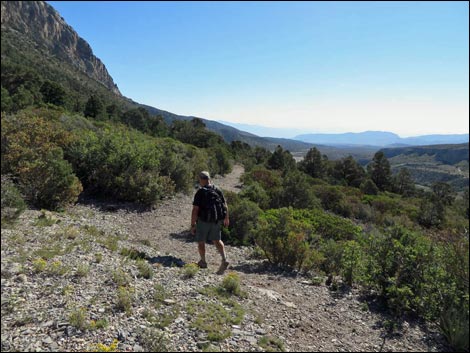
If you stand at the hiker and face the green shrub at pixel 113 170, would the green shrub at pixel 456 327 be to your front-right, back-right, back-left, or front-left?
back-right

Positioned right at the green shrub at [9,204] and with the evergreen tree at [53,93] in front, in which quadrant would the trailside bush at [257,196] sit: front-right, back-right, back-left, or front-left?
front-right

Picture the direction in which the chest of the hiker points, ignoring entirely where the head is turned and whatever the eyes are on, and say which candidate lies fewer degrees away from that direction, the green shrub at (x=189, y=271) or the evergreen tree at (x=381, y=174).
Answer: the evergreen tree

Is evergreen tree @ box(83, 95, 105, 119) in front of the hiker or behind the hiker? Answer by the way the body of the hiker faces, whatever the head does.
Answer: in front

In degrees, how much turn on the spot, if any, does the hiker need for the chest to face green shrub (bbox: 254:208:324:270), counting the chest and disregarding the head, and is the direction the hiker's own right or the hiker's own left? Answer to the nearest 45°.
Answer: approximately 90° to the hiker's own right

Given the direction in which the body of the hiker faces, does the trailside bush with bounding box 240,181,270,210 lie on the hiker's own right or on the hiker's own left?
on the hiker's own right

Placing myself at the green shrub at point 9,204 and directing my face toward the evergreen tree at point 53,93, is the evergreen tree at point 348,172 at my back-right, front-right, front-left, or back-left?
front-right

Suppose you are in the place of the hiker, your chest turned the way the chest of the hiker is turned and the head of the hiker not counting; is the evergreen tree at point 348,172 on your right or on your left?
on your right

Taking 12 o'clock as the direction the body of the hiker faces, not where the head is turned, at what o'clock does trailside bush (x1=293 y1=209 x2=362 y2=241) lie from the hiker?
The trailside bush is roughly at 3 o'clock from the hiker.

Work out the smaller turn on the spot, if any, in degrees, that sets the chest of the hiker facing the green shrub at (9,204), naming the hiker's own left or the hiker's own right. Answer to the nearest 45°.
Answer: approximately 45° to the hiker's own left

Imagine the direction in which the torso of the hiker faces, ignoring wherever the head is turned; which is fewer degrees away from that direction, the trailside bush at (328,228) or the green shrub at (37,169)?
the green shrub

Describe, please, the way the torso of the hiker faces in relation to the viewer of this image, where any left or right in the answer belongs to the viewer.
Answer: facing away from the viewer and to the left of the viewer

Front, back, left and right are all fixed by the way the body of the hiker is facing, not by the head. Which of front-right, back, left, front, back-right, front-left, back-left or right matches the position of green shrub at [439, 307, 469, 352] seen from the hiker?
back

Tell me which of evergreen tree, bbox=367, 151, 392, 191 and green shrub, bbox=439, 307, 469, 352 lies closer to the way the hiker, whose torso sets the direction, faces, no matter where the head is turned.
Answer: the evergreen tree

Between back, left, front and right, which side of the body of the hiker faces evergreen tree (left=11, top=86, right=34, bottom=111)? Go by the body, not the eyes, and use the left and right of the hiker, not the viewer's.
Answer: front

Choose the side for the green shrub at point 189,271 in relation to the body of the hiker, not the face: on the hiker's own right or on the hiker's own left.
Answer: on the hiker's own left
